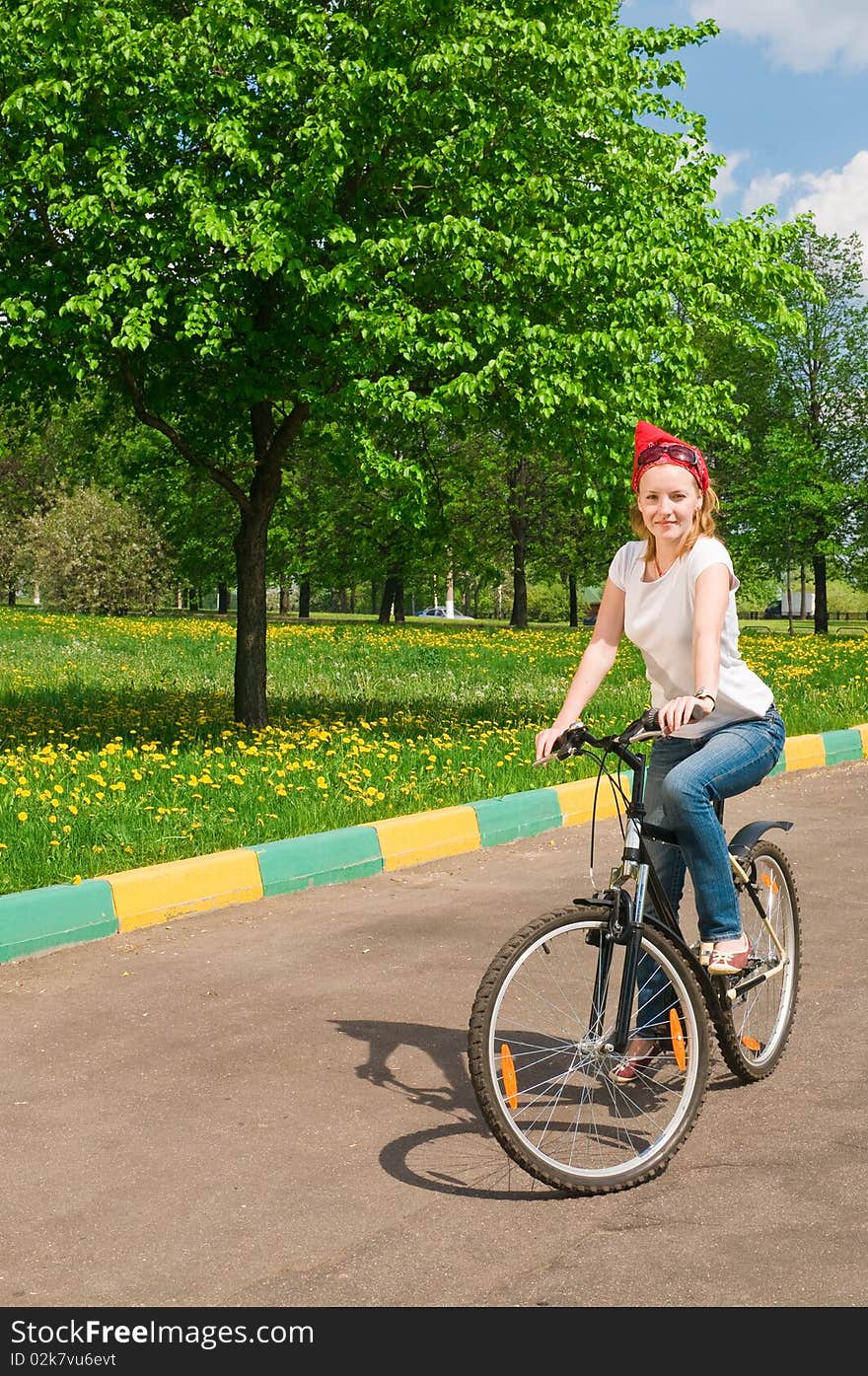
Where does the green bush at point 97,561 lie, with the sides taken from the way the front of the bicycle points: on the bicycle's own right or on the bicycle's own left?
on the bicycle's own right

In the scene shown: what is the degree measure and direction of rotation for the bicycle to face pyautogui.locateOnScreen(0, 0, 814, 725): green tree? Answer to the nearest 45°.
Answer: approximately 135° to its right

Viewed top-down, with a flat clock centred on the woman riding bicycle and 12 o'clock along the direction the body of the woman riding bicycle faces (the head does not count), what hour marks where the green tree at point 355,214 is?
The green tree is roughly at 4 o'clock from the woman riding bicycle.

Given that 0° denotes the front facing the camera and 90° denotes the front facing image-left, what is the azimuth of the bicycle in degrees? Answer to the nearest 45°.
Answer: approximately 45°

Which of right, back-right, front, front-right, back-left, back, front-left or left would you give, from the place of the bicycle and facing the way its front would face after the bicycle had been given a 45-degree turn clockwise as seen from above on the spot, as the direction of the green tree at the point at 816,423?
right

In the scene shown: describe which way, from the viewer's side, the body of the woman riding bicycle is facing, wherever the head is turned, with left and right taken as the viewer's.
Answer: facing the viewer and to the left of the viewer
